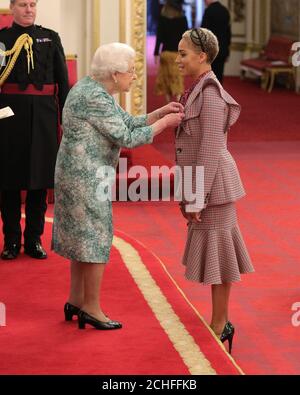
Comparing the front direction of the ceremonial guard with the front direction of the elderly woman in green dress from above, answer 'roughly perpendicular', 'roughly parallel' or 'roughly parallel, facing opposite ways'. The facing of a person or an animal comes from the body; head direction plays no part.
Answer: roughly perpendicular

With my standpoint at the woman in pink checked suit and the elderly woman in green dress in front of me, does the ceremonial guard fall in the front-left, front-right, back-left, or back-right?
front-right

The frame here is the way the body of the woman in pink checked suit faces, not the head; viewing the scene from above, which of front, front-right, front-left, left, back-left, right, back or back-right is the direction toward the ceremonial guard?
front-right

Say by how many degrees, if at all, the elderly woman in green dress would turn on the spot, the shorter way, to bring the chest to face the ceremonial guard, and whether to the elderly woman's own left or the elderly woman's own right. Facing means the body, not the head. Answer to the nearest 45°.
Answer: approximately 90° to the elderly woman's own left

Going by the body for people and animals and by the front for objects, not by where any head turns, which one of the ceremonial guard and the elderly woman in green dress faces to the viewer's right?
the elderly woman in green dress

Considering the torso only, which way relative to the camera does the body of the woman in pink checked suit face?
to the viewer's left

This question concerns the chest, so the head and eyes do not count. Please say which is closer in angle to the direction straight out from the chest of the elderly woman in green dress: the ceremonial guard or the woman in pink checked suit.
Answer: the woman in pink checked suit

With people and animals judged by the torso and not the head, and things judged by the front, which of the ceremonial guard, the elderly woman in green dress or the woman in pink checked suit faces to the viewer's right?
the elderly woman in green dress

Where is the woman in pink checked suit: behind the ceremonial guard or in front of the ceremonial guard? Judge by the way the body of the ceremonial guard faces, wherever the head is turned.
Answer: in front

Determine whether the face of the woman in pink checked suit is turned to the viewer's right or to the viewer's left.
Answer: to the viewer's left

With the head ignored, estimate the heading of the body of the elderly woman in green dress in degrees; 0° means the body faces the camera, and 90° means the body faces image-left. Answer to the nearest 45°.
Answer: approximately 270°

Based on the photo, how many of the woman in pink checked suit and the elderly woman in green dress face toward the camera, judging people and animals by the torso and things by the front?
0

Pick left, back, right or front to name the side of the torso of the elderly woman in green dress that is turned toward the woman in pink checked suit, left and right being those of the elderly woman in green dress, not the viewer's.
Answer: front

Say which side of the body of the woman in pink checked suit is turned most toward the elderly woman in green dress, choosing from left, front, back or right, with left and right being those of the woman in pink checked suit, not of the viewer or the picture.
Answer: front

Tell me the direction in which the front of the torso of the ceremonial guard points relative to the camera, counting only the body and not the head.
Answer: toward the camera
